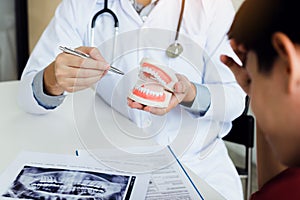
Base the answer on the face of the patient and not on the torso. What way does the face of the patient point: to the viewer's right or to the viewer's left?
to the viewer's left

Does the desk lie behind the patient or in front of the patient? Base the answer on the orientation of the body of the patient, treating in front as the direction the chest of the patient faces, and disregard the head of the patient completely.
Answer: in front

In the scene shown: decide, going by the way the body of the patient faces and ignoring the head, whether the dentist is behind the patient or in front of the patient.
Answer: in front

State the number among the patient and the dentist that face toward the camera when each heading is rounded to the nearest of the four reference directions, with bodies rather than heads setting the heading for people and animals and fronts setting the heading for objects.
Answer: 1

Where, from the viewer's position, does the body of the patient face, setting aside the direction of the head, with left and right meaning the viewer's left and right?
facing away from the viewer and to the left of the viewer

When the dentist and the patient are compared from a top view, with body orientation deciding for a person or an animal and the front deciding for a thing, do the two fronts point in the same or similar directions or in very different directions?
very different directions

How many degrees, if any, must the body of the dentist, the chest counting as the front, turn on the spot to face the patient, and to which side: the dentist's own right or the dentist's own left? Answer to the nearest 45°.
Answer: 0° — they already face them

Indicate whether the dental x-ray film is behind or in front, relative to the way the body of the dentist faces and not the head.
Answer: in front
